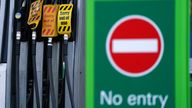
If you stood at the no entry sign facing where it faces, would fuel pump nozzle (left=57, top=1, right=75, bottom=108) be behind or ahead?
behind

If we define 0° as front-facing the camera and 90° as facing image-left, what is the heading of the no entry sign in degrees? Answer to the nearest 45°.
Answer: approximately 0°

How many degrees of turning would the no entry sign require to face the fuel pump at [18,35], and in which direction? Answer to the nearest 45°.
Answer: approximately 135° to its right
